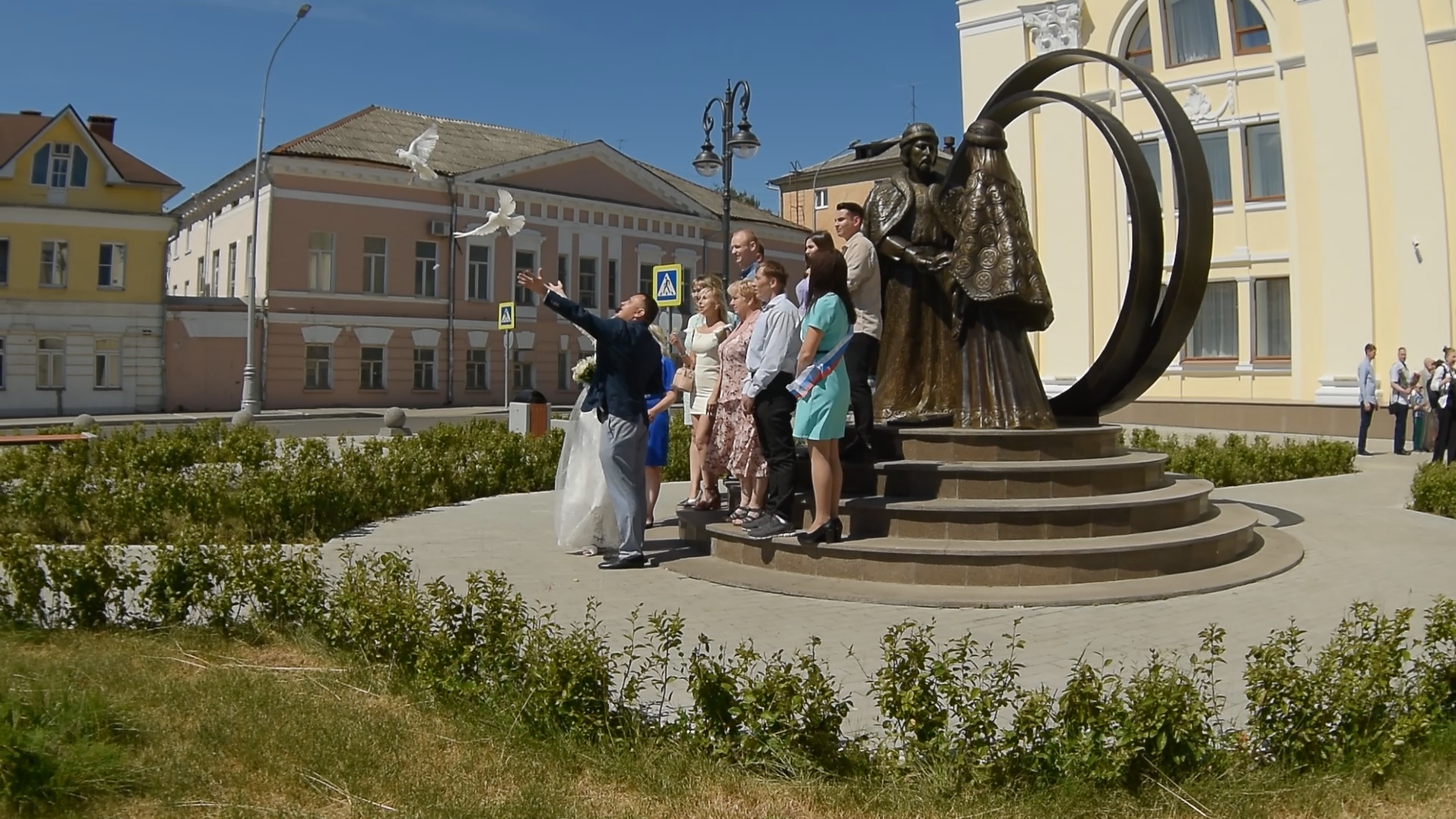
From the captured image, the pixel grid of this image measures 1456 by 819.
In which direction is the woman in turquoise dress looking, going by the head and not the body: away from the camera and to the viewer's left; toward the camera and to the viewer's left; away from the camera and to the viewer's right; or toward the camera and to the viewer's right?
away from the camera and to the viewer's left

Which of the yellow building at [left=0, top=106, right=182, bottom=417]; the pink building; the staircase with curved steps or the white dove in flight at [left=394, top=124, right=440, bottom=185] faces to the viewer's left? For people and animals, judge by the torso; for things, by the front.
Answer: the white dove in flight

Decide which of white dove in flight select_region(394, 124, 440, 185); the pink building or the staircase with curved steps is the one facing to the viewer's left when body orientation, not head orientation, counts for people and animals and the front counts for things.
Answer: the white dove in flight

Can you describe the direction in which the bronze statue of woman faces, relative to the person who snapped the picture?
facing away from the viewer and to the left of the viewer

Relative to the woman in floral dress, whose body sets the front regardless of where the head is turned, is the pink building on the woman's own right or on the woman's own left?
on the woman's own right

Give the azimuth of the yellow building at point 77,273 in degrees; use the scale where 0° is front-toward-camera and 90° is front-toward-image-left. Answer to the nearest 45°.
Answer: approximately 0°

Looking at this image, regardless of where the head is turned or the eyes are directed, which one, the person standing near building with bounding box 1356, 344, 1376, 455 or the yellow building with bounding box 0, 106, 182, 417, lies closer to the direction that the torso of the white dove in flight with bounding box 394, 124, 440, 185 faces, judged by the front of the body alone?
the yellow building

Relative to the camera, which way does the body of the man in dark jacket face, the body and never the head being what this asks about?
to the viewer's left

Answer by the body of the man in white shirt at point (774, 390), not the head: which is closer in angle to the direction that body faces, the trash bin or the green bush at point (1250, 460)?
the trash bin

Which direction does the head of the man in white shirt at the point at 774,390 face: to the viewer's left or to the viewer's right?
to the viewer's left
